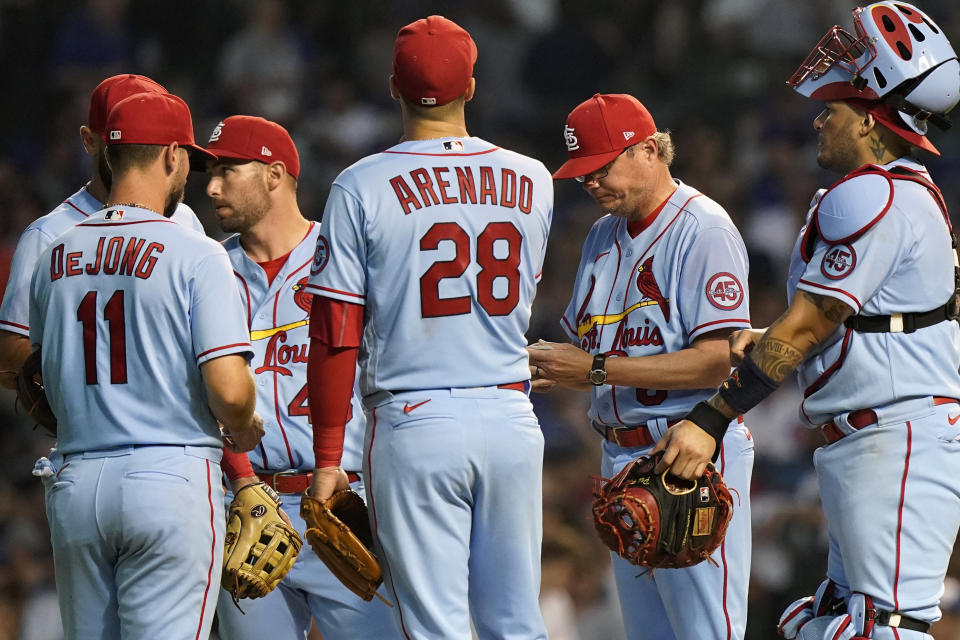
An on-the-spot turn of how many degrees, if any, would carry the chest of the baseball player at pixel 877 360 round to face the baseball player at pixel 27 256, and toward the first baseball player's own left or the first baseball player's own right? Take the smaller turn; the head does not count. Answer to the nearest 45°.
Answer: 0° — they already face them

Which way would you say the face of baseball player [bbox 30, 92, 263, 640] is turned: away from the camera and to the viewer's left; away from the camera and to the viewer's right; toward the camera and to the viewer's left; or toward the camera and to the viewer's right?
away from the camera and to the viewer's right

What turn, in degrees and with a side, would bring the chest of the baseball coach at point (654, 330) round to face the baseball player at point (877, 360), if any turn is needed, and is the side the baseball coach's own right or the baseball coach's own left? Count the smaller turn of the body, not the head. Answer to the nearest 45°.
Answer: approximately 90° to the baseball coach's own left

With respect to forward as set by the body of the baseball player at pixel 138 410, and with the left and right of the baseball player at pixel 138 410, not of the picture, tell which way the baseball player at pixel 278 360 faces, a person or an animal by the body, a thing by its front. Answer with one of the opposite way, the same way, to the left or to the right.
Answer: the opposite way

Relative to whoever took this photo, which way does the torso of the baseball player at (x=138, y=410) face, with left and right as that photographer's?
facing away from the viewer and to the right of the viewer

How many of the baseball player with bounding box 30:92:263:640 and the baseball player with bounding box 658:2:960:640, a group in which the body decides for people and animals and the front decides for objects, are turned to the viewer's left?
1

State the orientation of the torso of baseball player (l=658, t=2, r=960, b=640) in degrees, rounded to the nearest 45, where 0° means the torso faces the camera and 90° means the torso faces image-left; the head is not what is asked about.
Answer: approximately 90°
